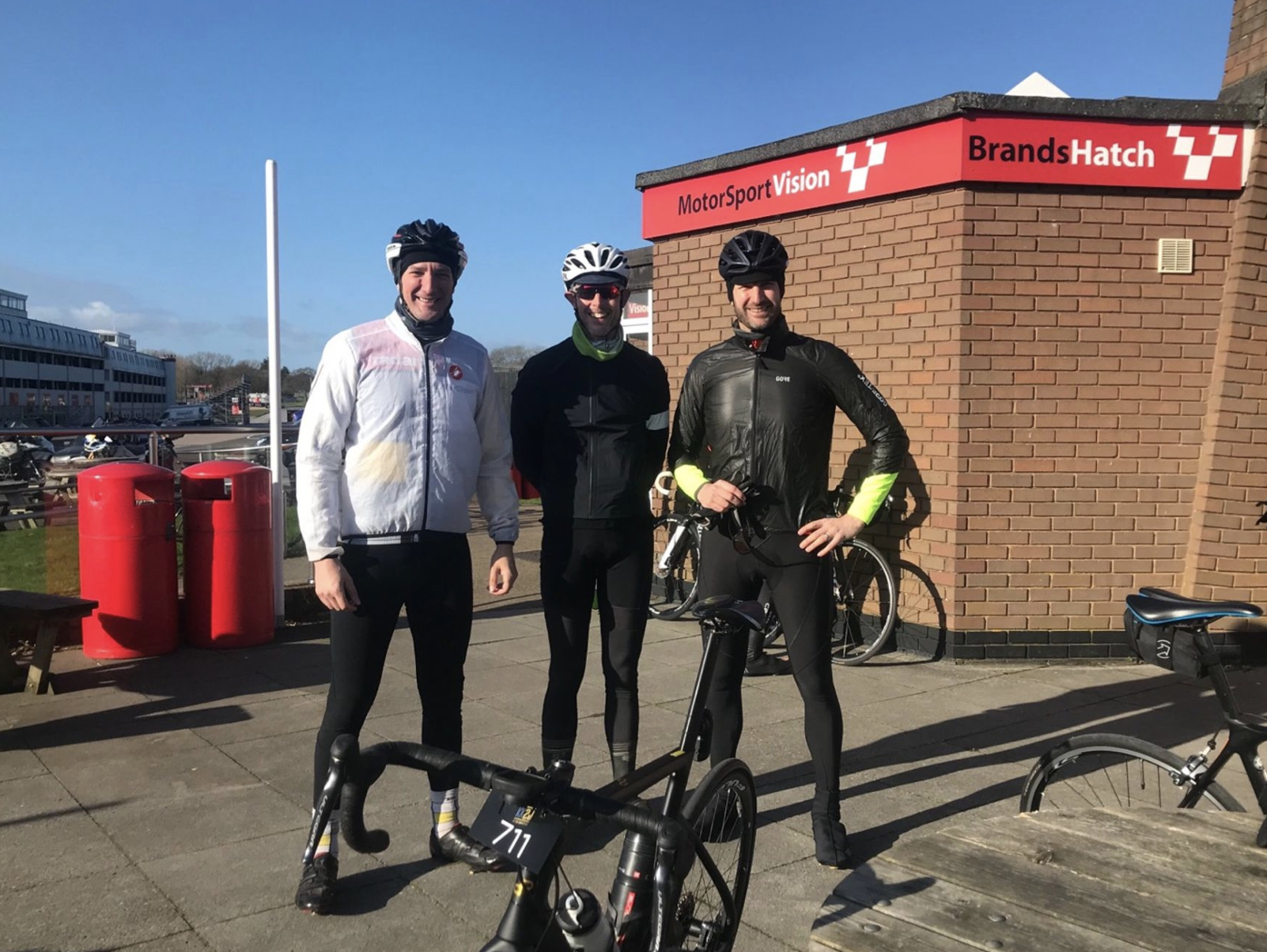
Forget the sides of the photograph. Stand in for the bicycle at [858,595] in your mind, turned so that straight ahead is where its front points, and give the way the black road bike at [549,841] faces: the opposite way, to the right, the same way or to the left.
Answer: to the right

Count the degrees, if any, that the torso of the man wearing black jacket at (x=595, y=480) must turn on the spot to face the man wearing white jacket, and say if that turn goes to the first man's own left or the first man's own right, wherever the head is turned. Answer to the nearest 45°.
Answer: approximately 45° to the first man's own right

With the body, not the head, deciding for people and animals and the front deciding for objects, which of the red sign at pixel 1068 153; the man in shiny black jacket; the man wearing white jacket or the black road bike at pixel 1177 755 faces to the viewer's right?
the black road bike

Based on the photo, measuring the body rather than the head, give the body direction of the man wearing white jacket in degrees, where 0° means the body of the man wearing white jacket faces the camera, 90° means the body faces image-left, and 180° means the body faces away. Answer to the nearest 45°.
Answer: approximately 0°

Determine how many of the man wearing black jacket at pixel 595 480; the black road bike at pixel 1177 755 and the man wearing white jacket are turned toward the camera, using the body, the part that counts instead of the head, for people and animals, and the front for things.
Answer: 2

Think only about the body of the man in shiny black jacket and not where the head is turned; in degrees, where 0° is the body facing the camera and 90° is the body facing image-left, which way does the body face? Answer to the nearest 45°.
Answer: approximately 0°

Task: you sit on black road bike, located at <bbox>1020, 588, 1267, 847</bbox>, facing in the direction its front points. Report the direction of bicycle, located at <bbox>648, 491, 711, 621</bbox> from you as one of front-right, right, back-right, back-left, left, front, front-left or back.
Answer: back-left

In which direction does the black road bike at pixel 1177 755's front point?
to the viewer's right

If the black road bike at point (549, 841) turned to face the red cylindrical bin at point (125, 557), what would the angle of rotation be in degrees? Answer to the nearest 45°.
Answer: approximately 90° to its right

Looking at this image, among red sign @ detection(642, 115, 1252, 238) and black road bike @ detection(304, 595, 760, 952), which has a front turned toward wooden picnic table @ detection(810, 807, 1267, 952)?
the red sign

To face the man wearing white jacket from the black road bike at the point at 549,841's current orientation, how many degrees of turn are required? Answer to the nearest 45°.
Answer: approximately 135° to its right

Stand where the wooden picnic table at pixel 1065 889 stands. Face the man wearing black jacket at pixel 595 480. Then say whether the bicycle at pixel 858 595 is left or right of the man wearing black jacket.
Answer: right

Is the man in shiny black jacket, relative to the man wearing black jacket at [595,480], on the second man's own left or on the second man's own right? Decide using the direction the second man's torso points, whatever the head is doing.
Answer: on the second man's own left
